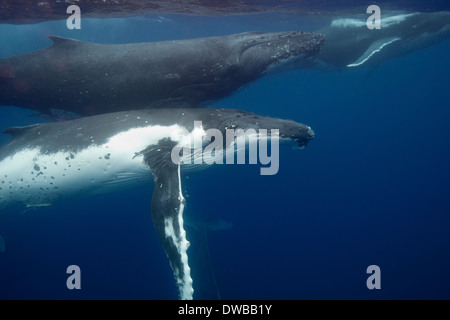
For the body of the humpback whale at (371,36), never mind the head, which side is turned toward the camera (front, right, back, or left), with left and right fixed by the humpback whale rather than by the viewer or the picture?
right

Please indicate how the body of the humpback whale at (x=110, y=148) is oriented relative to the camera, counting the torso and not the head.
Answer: to the viewer's right

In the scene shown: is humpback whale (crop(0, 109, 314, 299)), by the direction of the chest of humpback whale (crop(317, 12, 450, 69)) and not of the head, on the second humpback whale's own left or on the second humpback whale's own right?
on the second humpback whale's own right

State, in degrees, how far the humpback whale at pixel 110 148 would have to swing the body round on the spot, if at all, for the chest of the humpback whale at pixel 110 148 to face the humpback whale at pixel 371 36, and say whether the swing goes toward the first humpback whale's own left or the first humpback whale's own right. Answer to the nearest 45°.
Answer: approximately 45° to the first humpback whale's own left

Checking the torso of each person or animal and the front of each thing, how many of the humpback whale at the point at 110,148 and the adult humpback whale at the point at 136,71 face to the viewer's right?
2

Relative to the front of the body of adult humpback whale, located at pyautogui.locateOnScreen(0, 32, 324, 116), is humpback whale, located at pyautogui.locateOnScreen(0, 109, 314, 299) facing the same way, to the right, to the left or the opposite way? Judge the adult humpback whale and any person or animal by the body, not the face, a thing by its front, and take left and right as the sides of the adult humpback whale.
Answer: the same way

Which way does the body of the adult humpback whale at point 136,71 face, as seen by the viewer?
to the viewer's right
